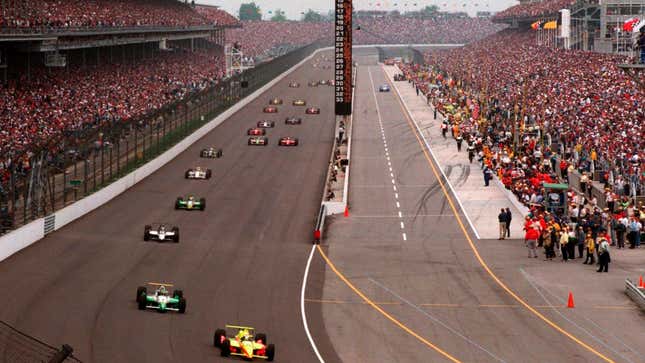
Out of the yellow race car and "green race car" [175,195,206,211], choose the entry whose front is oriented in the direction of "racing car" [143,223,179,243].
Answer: the green race car

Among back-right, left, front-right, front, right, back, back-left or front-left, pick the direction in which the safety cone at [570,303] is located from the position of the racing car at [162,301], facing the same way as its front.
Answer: left

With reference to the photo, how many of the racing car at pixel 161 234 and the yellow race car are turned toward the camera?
2

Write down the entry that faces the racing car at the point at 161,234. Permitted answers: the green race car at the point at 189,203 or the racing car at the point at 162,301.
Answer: the green race car

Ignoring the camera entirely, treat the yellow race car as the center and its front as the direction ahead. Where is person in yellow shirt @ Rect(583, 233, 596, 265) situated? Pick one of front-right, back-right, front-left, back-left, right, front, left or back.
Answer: back-left

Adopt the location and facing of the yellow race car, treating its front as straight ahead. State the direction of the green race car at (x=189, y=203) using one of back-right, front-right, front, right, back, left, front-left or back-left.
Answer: back

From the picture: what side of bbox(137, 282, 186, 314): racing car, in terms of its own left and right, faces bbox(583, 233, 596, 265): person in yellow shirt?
left

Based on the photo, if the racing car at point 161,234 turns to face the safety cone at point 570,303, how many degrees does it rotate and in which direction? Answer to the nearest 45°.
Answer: approximately 45° to its left

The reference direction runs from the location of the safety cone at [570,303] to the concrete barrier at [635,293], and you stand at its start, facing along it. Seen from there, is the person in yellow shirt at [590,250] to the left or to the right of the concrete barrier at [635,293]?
left

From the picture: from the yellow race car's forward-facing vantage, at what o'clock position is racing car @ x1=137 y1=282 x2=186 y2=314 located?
The racing car is roughly at 5 o'clock from the yellow race car.

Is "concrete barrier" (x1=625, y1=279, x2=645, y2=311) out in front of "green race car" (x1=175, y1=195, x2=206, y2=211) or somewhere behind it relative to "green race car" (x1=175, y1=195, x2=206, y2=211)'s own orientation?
in front

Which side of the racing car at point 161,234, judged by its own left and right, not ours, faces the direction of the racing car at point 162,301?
front

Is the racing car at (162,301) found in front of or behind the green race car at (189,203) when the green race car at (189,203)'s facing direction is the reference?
in front

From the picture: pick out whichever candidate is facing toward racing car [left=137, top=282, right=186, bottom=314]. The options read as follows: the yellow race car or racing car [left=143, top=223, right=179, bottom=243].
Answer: racing car [left=143, top=223, right=179, bottom=243]

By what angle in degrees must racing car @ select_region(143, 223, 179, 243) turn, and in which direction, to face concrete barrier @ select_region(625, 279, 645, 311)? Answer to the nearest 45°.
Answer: approximately 45° to its left

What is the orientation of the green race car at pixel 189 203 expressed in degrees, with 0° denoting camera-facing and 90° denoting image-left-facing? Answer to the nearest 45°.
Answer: approximately 0°
